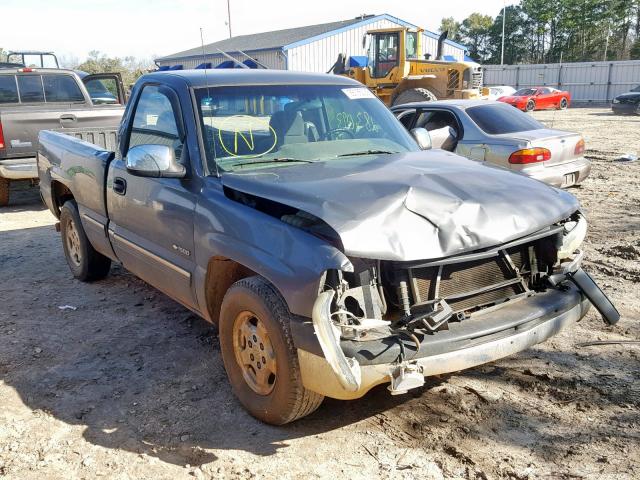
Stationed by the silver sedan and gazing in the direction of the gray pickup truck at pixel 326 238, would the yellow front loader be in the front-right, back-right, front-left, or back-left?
back-right

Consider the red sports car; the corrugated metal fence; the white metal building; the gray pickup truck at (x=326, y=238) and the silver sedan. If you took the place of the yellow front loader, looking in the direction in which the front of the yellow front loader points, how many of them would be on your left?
2

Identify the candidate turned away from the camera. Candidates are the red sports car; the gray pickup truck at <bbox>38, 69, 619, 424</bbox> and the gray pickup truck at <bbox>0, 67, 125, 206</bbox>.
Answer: the gray pickup truck at <bbox>0, 67, 125, 206</bbox>

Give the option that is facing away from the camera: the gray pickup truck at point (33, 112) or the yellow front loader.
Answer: the gray pickup truck

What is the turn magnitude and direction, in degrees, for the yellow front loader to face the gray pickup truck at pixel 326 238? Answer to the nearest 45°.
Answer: approximately 90° to its left

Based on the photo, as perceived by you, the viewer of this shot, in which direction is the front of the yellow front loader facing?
facing to the left of the viewer

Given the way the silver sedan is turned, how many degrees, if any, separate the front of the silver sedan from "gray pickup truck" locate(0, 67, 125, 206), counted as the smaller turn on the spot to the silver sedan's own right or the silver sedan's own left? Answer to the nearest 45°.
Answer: approximately 45° to the silver sedan's own left

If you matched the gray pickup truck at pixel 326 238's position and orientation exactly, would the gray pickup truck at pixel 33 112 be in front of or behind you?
behind

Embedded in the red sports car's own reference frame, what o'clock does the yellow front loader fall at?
The yellow front loader is roughly at 11 o'clock from the red sports car.

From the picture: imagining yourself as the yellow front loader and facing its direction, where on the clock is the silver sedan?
The silver sedan is roughly at 9 o'clock from the yellow front loader.

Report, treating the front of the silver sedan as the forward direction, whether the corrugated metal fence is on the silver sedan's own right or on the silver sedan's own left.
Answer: on the silver sedan's own right

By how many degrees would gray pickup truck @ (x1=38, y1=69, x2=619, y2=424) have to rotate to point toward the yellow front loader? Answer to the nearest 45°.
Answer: approximately 135° to its left

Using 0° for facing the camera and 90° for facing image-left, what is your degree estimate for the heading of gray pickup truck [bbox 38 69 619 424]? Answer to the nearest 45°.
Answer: approximately 315°
